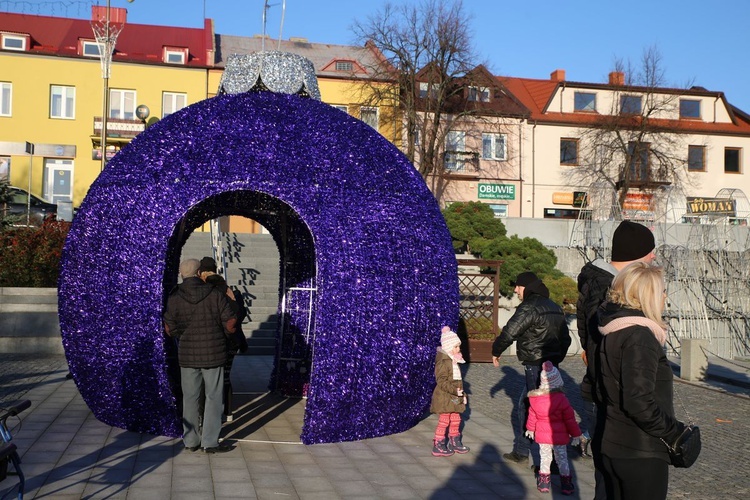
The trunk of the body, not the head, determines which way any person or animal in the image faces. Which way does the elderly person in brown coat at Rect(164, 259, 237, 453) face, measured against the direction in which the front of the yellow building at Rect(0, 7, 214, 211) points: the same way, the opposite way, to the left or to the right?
the opposite way

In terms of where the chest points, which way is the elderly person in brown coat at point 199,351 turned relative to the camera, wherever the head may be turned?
away from the camera

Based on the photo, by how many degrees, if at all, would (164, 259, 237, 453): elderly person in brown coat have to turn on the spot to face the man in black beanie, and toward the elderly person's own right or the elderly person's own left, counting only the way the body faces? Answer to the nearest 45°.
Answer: approximately 135° to the elderly person's own right

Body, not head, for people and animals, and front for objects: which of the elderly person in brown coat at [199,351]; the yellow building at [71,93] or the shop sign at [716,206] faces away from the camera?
the elderly person in brown coat

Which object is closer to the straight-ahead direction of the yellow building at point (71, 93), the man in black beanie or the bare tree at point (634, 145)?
the man in black beanie

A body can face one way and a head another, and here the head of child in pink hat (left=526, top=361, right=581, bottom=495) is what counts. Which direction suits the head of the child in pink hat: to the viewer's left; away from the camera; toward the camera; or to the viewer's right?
away from the camera

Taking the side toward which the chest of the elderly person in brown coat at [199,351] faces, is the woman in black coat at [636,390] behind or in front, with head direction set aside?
behind

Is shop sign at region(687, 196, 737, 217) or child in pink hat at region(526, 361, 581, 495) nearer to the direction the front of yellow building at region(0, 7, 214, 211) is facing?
the child in pink hat

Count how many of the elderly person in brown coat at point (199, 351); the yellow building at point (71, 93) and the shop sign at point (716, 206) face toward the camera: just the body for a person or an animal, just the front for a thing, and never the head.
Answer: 2

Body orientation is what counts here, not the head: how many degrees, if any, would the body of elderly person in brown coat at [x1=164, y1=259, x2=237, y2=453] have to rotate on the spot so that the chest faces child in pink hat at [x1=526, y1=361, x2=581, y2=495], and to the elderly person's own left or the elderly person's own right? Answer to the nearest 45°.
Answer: approximately 135° to the elderly person's own right

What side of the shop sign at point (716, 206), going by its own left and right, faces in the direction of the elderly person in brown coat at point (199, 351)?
front

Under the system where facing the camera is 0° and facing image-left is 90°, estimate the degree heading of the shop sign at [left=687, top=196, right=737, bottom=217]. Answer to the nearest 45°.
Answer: approximately 0°

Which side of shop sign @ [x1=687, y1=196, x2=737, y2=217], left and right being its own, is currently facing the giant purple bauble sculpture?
front

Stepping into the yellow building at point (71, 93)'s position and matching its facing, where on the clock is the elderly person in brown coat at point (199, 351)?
The elderly person in brown coat is roughly at 12 o'clock from the yellow building.
